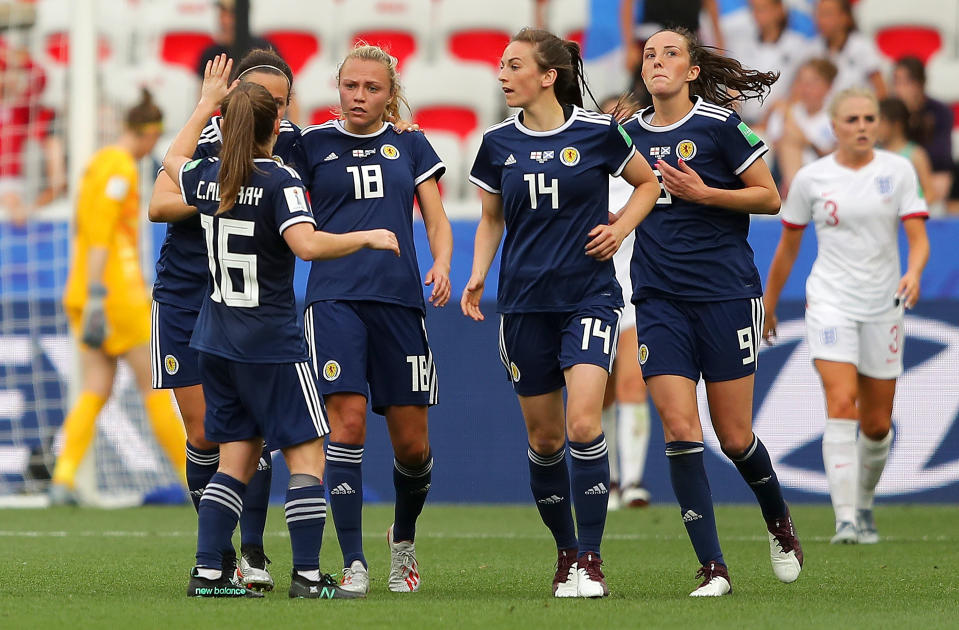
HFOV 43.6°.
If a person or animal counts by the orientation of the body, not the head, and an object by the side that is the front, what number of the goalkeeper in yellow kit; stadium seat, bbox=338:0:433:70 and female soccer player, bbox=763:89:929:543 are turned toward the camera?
2

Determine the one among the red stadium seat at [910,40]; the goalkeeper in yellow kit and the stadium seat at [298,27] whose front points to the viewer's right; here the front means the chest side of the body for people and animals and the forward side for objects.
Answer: the goalkeeper in yellow kit

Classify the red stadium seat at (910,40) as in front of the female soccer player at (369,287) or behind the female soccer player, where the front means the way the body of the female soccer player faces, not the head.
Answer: behind

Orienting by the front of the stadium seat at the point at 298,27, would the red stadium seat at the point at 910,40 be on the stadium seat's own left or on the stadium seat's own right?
on the stadium seat's own left

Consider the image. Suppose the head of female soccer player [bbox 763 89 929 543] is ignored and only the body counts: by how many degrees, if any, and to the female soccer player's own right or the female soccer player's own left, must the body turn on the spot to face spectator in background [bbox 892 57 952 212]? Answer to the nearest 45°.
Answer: approximately 180°

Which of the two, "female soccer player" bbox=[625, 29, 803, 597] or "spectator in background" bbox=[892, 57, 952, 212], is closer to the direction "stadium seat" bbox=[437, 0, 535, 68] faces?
the female soccer player

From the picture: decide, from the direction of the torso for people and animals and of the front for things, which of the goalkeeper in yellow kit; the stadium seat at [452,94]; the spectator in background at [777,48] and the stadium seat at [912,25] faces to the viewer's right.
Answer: the goalkeeper in yellow kit
